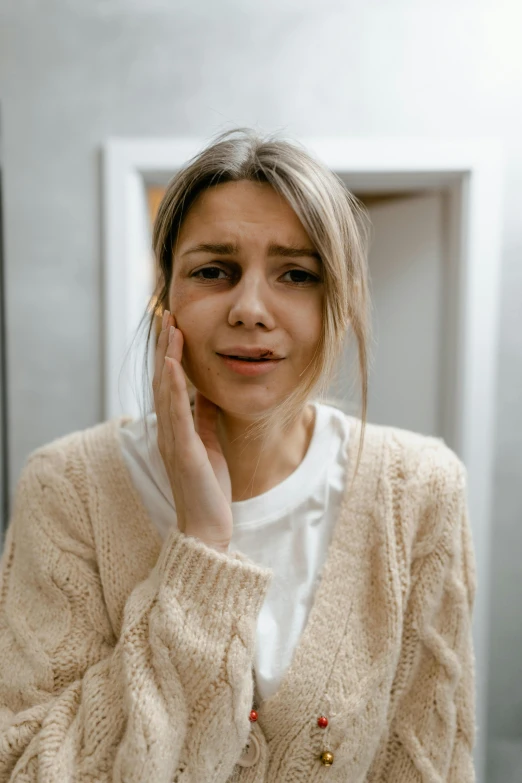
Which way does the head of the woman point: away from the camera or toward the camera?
toward the camera

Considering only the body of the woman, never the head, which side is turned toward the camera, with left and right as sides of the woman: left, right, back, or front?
front

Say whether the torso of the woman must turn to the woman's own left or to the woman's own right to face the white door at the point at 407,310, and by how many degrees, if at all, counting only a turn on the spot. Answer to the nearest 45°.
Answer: approximately 135° to the woman's own left

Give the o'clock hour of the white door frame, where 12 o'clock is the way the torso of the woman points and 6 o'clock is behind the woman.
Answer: The white door frame is roughly at 7 o'clock from the woman.
